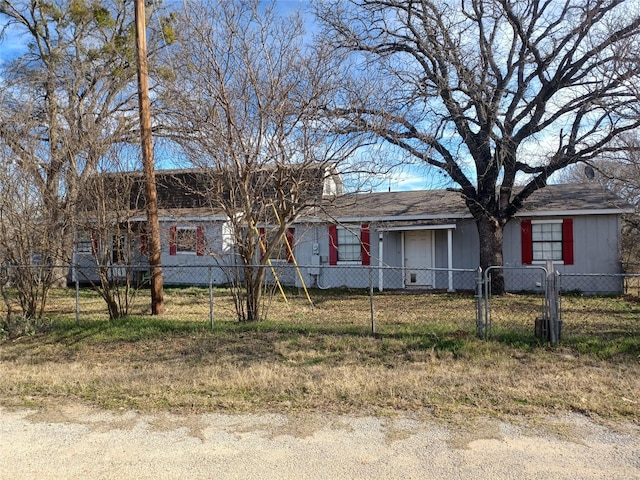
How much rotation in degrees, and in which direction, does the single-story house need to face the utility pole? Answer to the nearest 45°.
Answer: approximately 45° to its right

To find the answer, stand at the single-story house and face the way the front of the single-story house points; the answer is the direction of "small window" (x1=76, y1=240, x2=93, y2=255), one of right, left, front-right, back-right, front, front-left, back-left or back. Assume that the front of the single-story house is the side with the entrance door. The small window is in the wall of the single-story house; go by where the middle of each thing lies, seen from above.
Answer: front-right

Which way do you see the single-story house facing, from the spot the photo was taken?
facing the viewer

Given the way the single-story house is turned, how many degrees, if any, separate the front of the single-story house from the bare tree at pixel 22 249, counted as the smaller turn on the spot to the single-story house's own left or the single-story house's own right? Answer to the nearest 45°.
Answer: approximately 45° to the single-story house's own right

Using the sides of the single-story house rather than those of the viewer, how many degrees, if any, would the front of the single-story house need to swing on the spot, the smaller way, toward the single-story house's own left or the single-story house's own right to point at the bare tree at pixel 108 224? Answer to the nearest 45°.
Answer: approximately 45° to the single-story house's own right
